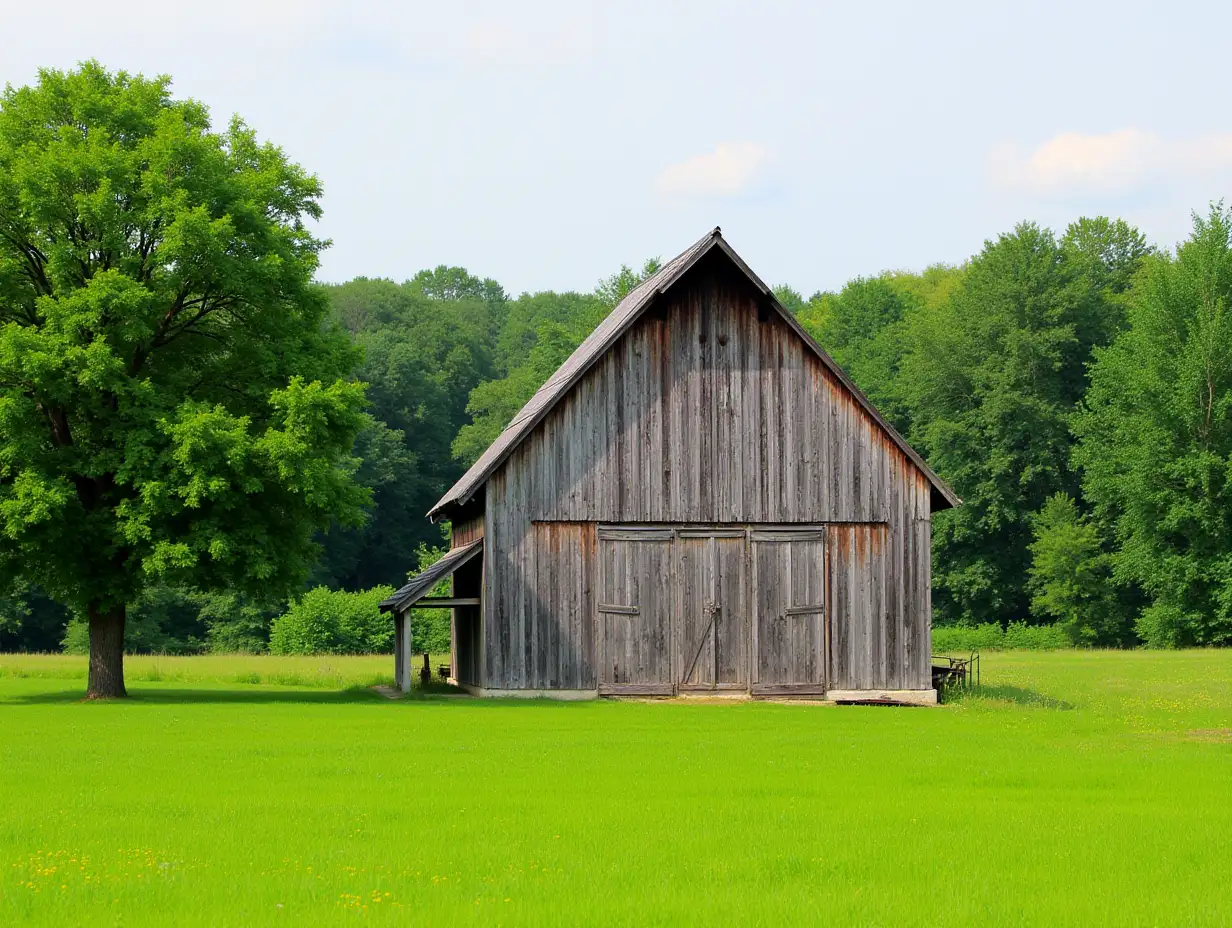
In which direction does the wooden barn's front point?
toward the camera

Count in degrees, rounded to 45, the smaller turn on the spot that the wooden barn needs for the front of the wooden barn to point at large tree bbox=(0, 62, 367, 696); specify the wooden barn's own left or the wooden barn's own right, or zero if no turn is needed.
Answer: approximately 90° to the wooden barn's own right

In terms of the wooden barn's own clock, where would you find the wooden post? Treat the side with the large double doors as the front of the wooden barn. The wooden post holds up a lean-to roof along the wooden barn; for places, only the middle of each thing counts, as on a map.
The wooden post is roughly at 3 o'clock from the wooden barn.
